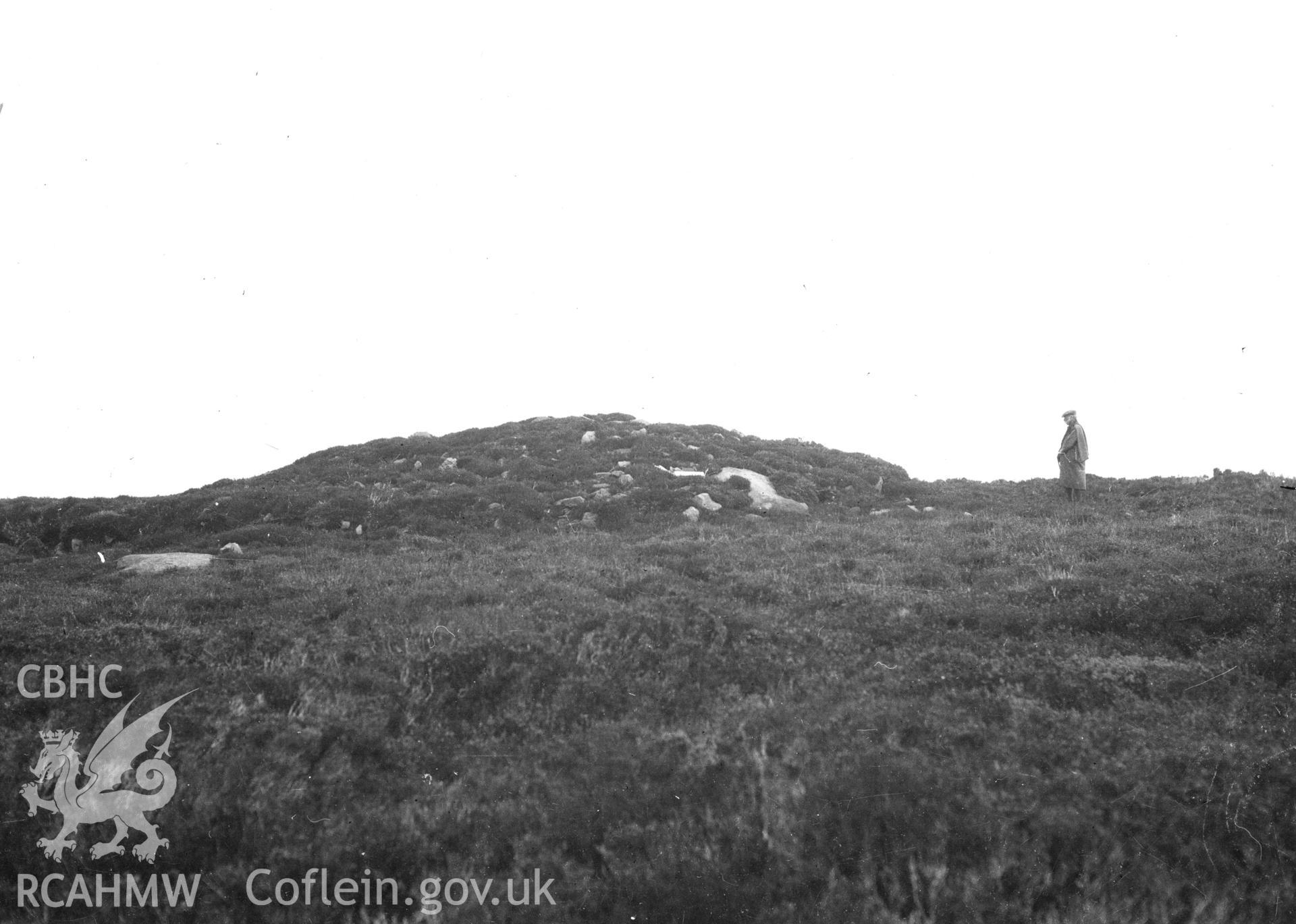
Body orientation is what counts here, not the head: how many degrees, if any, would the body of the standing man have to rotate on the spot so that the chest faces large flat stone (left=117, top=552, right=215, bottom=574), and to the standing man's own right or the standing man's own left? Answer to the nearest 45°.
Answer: approximately 45° to the standing man's own left

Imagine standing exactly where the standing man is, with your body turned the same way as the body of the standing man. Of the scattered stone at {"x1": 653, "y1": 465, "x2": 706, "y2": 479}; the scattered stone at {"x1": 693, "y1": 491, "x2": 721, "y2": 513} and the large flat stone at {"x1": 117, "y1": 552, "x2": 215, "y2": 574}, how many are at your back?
0

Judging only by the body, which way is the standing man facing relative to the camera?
to the viewer's left

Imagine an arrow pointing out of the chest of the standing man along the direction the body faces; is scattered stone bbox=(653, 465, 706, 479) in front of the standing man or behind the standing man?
in front

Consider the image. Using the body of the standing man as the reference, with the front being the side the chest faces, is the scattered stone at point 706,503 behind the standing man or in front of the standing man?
in front

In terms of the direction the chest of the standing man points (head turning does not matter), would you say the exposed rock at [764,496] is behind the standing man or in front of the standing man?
in front
